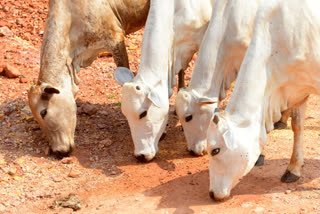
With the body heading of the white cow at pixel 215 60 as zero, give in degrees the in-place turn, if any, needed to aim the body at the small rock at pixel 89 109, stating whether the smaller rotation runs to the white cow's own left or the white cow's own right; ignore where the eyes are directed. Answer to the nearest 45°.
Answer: approximately 45° to the white cow's own right

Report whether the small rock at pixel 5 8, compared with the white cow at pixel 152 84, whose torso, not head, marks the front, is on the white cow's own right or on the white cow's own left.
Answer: on the white cow's own right

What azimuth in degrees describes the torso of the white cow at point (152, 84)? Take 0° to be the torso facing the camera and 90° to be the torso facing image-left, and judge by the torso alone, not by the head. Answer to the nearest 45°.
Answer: approximately 45°

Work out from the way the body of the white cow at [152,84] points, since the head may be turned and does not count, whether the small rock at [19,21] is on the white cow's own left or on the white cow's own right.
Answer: on the white cow's own right

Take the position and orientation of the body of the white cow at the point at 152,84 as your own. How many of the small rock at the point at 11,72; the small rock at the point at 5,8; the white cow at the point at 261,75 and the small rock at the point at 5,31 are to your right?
3

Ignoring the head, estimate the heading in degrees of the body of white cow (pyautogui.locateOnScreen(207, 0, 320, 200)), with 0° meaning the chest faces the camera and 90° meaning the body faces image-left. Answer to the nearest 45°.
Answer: approximately 90°
